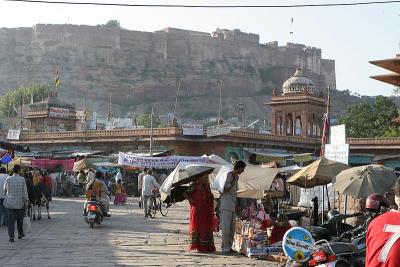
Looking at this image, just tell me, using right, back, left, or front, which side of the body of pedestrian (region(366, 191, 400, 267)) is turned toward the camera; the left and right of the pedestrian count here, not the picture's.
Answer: back

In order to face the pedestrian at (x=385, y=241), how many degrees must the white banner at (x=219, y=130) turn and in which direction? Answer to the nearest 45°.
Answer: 0° — it already faces them

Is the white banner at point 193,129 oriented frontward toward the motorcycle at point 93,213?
yes

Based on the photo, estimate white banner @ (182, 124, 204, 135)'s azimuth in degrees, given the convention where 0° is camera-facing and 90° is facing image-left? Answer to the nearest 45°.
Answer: approximately 0°

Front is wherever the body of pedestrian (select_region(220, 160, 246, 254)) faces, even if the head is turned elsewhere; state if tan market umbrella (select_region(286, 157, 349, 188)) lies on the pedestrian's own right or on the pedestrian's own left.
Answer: on the pedestrian's own left
